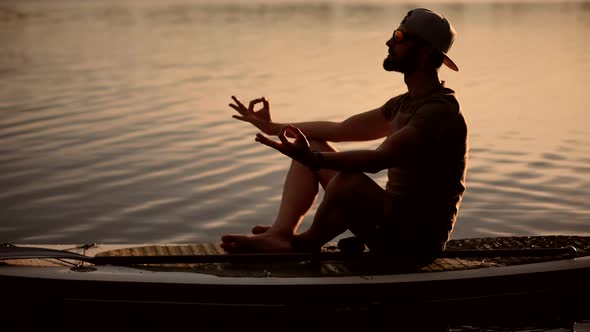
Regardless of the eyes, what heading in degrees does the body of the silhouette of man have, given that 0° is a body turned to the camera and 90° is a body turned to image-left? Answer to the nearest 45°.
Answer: approximately 90°
